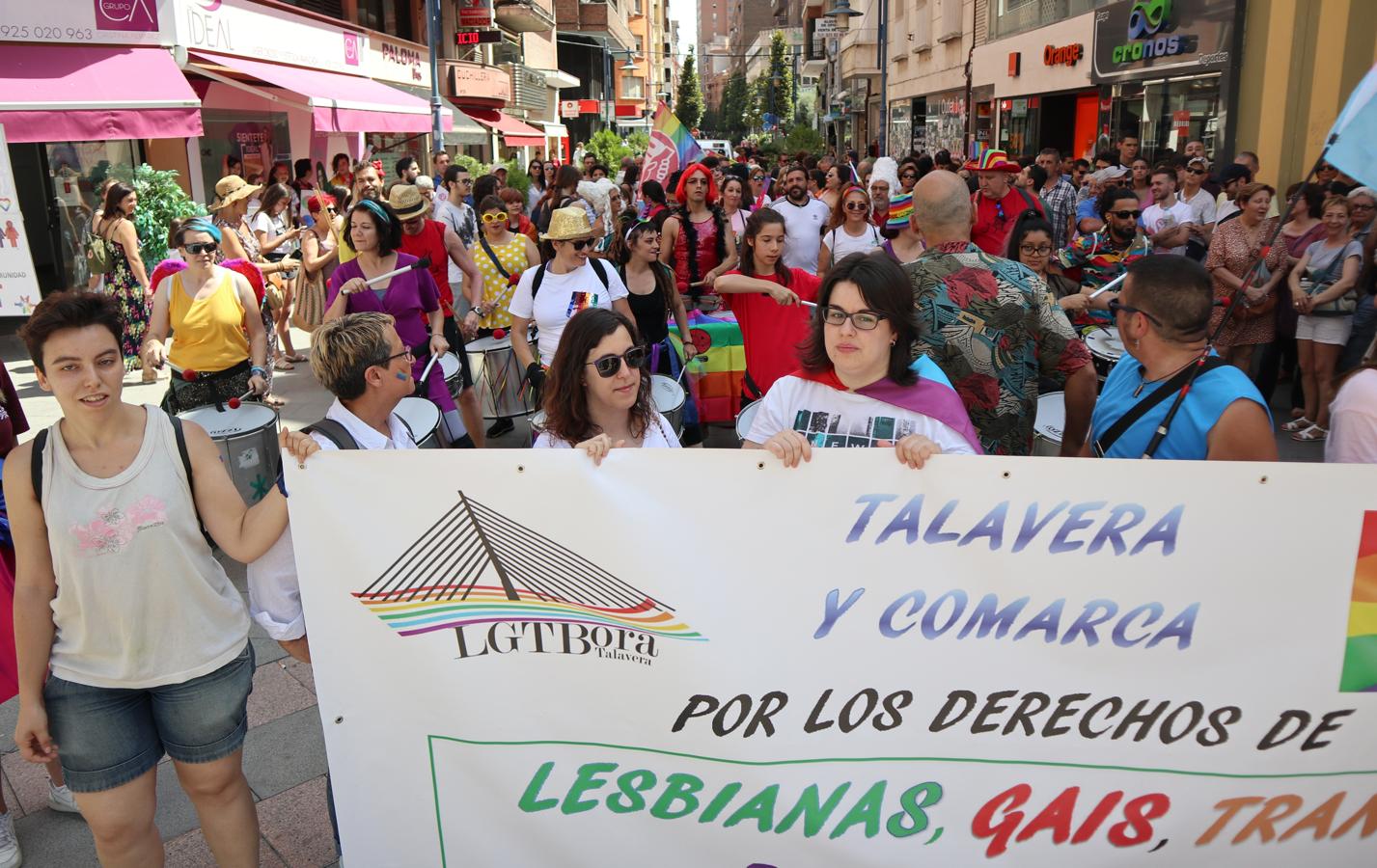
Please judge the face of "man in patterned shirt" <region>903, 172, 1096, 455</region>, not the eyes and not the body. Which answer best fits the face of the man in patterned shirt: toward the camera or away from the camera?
away from the camera

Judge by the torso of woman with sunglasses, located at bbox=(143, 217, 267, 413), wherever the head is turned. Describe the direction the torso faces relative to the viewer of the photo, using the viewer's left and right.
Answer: facing the viewer

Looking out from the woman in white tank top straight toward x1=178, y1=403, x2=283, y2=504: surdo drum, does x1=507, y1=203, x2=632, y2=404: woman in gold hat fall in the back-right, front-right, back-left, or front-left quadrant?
front-right

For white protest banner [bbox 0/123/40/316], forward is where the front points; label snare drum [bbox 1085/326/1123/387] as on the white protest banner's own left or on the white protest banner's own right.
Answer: on the white protest banner's own left

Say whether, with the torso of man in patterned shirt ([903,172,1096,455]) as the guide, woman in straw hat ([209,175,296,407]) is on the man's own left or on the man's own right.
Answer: on the man's own left

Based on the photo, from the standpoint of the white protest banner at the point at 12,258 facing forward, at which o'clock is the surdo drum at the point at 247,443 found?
The surdo drum is roughly at 11 o'clock from the white protest banner.

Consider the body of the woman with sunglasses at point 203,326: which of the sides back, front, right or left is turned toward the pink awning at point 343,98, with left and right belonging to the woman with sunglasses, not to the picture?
back

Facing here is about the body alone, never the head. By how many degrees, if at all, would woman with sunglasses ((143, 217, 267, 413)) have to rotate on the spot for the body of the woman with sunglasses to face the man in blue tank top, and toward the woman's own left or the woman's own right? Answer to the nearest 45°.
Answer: approximately 45° to the woman's own left

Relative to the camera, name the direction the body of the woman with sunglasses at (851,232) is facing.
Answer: toward the camera

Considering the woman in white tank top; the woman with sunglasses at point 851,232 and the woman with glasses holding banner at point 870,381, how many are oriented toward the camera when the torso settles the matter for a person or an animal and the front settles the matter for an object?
3

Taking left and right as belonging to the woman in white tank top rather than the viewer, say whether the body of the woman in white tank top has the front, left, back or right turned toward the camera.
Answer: front

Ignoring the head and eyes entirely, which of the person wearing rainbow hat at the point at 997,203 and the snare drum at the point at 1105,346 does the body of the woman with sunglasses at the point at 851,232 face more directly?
the snare drum

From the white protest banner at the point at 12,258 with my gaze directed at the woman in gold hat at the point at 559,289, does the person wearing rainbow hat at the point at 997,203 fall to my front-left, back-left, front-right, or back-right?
front-left

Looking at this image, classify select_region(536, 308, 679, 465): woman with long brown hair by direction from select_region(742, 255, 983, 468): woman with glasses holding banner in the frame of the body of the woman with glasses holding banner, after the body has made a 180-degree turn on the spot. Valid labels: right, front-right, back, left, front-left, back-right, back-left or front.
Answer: left

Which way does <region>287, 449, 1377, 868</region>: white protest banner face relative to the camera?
toward the camera

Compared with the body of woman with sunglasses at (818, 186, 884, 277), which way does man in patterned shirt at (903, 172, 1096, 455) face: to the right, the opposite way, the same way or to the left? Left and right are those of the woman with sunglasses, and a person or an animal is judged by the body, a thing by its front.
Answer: the opposite way
